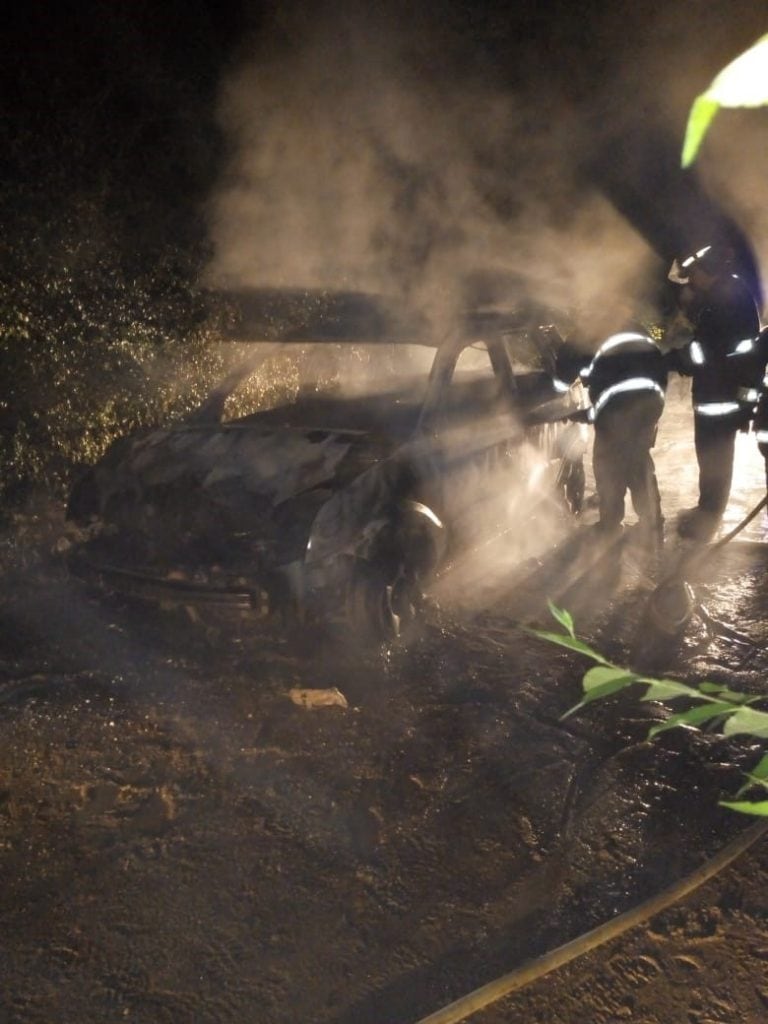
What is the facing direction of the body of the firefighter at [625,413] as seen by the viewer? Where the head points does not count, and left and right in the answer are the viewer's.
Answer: facing away from the viewer and to the left of the viewer

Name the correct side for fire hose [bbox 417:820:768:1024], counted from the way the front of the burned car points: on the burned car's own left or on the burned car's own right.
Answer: on the burned car's own left

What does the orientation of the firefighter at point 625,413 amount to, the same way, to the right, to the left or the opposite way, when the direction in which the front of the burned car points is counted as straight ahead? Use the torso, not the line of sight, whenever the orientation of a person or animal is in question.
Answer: to the right

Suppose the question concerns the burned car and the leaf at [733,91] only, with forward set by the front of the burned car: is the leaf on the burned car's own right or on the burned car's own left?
on the burned car's own left

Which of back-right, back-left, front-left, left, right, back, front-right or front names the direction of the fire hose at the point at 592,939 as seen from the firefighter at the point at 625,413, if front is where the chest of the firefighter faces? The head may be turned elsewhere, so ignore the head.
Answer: back-left

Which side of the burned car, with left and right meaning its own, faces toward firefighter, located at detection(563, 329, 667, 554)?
back

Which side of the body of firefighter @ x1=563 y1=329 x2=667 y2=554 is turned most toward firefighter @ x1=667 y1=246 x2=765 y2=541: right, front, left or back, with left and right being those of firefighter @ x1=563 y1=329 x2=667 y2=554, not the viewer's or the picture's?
right

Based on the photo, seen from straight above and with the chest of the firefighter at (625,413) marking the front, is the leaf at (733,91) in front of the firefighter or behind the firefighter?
behind

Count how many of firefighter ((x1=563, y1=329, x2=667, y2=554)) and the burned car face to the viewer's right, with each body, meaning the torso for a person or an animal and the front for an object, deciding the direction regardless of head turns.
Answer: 0

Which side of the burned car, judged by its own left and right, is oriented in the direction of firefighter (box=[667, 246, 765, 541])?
back

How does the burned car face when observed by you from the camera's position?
facing the viewer and to the left of the viewer

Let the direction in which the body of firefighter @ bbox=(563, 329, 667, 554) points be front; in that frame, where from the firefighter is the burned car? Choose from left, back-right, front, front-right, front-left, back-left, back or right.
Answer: left

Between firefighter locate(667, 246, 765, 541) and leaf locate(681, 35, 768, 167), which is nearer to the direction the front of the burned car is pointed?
the leaf

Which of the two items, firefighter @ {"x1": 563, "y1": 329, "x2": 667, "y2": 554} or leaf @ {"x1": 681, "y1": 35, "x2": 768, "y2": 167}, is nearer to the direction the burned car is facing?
the leaf
